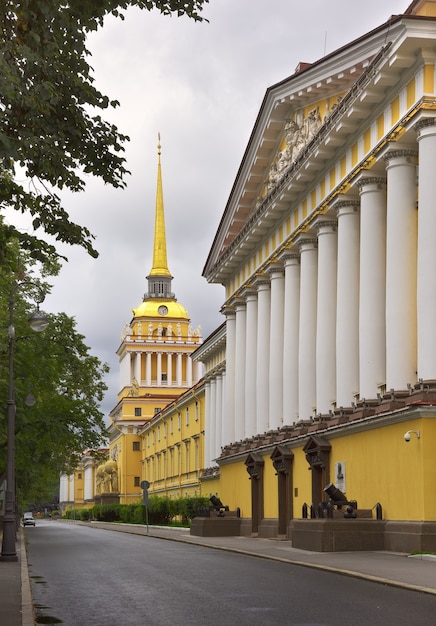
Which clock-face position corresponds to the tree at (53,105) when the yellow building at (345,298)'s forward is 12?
The tree is roughly at 11 o'clock from the yellow building.

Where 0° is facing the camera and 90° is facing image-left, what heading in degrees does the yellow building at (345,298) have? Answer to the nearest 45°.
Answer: approximately 45°
